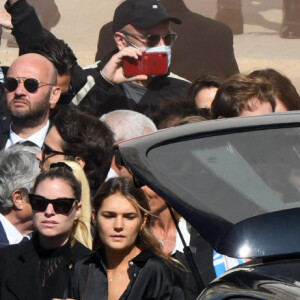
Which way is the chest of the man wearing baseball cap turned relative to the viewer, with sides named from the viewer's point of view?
facing the viewer and to the right of the viewer

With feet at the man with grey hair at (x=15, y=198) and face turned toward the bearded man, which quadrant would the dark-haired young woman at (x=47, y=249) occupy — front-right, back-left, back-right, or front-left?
back-right

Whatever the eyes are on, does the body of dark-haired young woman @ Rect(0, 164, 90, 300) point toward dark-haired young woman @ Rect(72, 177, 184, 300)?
no

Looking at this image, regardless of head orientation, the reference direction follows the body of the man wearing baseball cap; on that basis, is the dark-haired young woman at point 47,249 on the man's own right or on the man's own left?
on the man's own right

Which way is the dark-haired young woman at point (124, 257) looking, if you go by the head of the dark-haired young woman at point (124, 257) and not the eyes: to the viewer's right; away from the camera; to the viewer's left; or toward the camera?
toward the camera

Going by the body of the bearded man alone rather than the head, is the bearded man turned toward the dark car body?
no

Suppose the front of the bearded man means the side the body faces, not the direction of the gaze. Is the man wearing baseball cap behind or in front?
behind

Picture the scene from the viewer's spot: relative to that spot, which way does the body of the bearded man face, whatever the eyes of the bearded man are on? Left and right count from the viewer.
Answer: facing the viewer and to the left of the viewer
